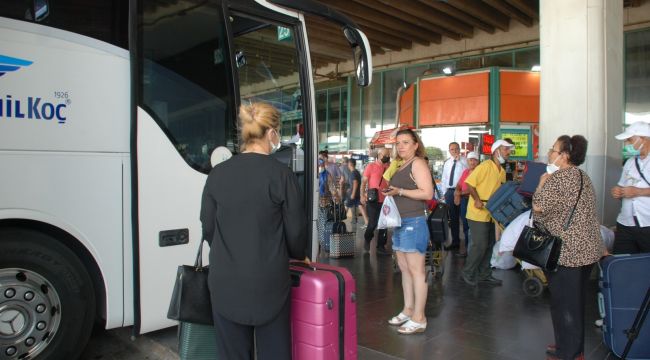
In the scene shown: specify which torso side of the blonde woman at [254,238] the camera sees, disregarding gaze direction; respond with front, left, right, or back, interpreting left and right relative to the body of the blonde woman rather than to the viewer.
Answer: back

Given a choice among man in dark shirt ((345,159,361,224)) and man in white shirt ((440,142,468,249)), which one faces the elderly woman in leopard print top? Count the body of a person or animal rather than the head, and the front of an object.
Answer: the man in white shirt

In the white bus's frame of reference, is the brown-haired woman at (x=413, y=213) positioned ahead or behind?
ahead

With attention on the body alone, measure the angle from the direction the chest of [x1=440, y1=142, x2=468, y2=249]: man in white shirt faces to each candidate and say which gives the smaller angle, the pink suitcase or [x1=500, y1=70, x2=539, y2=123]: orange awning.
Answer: the pink suitcase

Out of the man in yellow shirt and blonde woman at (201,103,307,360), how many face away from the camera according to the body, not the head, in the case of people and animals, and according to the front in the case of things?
1

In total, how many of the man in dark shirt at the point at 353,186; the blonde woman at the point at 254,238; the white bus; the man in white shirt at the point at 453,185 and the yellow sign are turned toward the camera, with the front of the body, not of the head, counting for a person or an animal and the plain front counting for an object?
2

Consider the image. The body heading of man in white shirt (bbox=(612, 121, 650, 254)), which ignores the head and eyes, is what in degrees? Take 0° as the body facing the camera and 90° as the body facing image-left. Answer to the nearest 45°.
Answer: approximately 45°

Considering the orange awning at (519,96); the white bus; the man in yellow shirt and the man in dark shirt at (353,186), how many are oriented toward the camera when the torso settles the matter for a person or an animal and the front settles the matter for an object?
1

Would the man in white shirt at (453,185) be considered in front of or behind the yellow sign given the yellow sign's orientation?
in front
